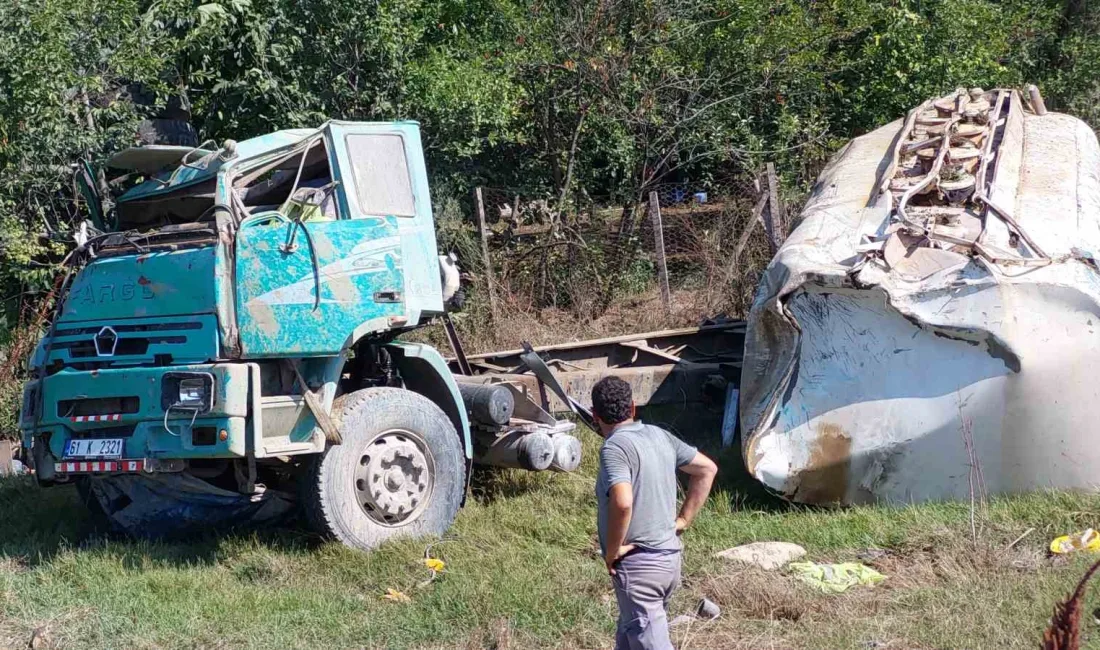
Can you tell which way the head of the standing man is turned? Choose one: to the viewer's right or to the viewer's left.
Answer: to the viewer's left

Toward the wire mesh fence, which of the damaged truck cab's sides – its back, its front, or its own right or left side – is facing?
back

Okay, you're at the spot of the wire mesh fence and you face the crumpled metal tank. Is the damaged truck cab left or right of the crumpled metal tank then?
right

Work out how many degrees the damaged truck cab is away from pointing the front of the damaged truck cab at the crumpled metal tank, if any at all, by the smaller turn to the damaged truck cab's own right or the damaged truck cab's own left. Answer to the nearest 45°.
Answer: approximately 135° to the damaged truck cab's own left

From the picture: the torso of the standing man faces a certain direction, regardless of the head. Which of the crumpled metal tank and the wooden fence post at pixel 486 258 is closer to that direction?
the wooden fence post

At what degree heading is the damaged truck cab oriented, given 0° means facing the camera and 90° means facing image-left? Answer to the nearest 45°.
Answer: approximately 45°

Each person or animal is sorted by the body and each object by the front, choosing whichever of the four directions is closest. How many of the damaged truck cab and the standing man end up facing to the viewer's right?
0

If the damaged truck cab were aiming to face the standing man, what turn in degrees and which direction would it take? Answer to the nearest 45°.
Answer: approximately 90° to its left

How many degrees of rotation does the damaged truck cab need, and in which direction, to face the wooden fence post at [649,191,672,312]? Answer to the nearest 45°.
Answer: approximately 180°

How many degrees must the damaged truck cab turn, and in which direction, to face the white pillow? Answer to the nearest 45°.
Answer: approximately 90° to its left

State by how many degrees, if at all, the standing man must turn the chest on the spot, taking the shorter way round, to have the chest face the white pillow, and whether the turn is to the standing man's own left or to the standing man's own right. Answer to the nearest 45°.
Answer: approximately 45° to the standing man's own right

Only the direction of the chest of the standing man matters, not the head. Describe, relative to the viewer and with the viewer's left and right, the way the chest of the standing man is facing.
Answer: facing away from the viewer and to the left of the viewer
